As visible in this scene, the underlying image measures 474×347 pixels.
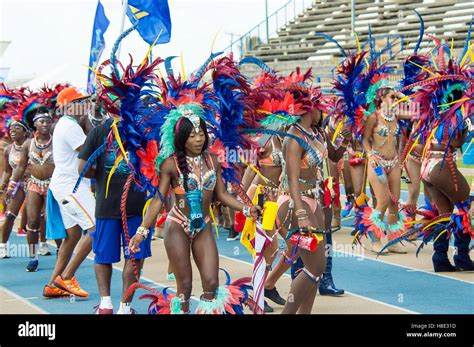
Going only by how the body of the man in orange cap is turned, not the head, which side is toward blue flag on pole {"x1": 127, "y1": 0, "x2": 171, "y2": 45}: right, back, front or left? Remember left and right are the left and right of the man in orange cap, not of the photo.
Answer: left

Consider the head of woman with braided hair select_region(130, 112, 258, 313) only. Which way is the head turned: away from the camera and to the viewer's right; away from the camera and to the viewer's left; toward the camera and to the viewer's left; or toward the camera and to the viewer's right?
toward the camera and to the viewer's right

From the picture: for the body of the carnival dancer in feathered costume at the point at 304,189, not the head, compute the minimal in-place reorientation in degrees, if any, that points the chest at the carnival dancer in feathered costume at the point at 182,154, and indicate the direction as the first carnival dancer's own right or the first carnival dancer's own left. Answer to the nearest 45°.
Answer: approximately 135° to the first carnival dancer's own right

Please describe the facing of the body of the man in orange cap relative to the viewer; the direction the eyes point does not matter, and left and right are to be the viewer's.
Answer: facing to the right of the viewer

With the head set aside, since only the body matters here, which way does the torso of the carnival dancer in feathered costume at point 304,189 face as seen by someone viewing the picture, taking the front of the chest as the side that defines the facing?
to the viewer's right

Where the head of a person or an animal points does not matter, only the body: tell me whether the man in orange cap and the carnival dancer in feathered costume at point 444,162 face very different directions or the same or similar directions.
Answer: same or similar directions

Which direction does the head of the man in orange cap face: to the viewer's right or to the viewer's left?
to the viewer's right

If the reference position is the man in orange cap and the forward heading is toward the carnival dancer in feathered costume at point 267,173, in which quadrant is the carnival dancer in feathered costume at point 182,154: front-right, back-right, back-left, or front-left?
front-right
